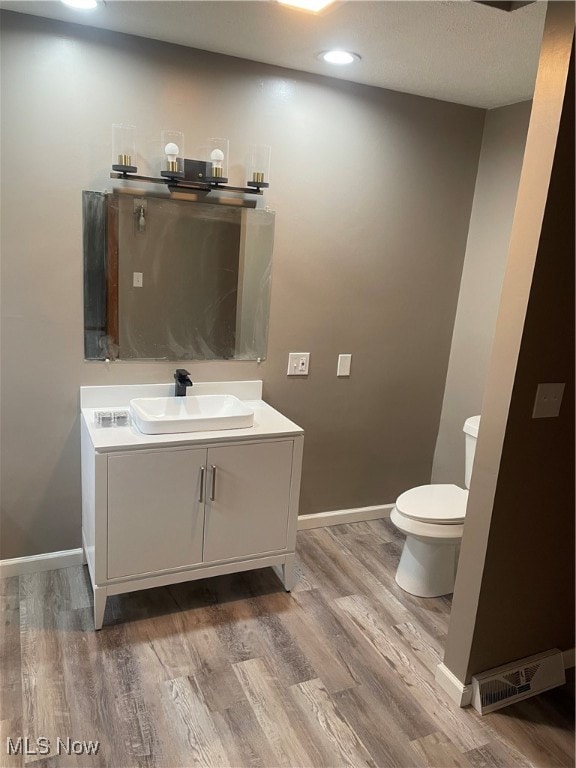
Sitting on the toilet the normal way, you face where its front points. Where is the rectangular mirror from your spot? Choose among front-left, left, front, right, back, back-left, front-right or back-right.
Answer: front-right

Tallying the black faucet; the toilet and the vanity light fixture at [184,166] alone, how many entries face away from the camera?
0

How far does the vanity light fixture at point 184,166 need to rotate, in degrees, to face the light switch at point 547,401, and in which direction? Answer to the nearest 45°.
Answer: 0° — it already faces it

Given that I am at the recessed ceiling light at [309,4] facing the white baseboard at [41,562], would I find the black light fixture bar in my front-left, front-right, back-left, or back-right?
front-right

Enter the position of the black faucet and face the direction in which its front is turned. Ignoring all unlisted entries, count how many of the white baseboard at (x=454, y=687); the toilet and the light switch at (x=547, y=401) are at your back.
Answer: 0

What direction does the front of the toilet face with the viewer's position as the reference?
facing the viewer and to the left of the viewer

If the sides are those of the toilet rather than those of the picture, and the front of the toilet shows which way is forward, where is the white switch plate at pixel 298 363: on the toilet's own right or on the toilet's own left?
on the toilet's own right

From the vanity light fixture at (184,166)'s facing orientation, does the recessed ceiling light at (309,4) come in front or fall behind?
in front

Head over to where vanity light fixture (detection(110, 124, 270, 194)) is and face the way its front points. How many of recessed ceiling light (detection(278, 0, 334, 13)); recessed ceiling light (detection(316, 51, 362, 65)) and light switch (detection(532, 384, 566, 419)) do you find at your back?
0

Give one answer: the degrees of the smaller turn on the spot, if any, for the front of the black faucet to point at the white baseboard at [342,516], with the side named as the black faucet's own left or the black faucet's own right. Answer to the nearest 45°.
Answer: approximately 45° to the black faucet's own left

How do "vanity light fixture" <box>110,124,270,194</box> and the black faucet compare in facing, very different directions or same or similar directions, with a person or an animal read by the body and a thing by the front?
same or similar directions

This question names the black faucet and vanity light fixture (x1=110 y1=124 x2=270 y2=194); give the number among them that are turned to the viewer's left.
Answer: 0
